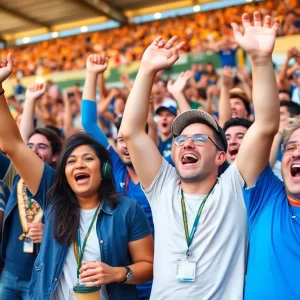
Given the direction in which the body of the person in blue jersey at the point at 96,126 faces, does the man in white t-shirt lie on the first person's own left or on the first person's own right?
on the first person's own left

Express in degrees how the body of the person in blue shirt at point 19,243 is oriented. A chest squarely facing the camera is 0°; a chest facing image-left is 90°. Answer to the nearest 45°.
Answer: approximately 45°

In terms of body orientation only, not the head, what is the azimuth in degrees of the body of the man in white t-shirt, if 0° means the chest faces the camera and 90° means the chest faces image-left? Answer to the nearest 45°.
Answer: approximately 45°
